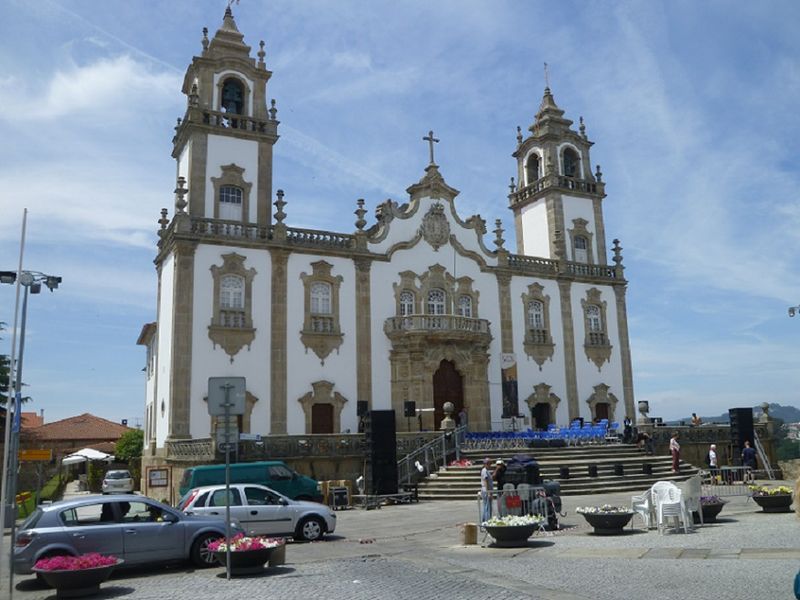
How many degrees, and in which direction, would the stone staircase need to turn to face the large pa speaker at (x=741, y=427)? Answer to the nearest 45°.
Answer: approximately 135° to its left

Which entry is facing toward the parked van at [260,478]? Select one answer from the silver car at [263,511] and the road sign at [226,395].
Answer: the road sign

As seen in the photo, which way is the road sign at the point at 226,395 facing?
away from the camera

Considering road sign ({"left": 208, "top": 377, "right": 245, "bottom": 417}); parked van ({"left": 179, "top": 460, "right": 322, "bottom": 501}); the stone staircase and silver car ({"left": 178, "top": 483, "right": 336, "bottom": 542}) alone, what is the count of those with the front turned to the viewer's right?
2

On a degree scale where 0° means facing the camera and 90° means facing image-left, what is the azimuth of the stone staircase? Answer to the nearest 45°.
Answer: approximately 0°

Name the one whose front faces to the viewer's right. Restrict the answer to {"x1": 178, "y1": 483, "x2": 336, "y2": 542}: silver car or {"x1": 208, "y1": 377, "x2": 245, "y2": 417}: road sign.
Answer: the silver car

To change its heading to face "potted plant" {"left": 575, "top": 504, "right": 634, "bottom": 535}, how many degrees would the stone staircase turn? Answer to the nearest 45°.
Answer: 0° — it already faces it

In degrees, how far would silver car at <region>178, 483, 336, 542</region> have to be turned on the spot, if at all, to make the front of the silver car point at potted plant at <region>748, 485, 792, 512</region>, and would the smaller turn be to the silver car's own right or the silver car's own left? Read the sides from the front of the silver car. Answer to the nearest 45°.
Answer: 0° — it already faces it

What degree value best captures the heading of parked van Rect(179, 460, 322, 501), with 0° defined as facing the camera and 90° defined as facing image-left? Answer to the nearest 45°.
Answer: approximately 270°

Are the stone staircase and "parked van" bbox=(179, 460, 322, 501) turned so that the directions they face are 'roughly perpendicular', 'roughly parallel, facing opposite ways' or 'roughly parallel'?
roughly perpendicular

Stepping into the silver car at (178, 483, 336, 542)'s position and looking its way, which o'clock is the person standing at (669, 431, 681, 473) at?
The person standing is roughly at 11 o'clock from the silver car.

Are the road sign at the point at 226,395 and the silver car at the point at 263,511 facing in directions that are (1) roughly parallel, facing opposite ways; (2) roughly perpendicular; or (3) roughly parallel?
roughly perpendicular

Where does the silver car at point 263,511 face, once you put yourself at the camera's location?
facing to the right of the viewer
